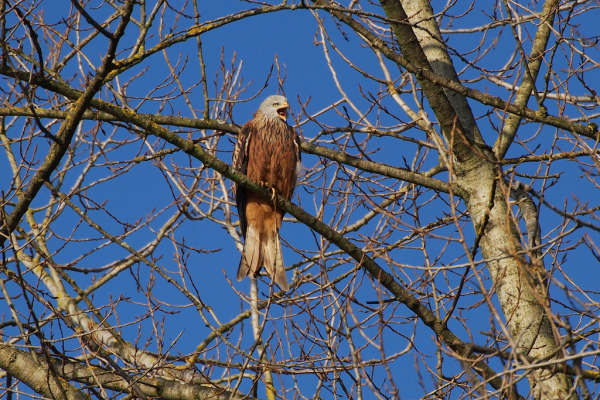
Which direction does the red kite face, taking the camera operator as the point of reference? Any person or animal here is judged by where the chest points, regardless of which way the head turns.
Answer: facing the viewer and to the right of the viewer
